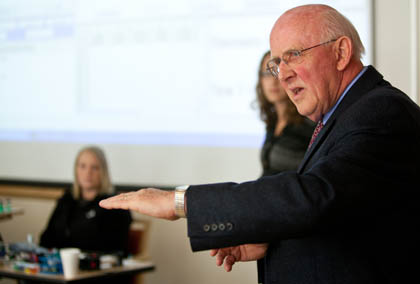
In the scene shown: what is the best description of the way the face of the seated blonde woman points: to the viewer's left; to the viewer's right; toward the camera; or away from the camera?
toward the camera

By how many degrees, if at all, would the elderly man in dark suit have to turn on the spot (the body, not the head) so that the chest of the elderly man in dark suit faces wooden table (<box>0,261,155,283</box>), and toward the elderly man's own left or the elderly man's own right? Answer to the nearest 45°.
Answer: approximately 45° to the elderly man's own right

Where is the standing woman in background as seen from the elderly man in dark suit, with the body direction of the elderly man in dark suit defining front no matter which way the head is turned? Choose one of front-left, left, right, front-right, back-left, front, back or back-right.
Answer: right

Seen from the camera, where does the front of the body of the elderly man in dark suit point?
to the viewer's left

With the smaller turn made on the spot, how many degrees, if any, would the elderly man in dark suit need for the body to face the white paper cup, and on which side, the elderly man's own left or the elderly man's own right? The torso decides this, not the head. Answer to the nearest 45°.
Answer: approximately 45° to the elderly man's own right

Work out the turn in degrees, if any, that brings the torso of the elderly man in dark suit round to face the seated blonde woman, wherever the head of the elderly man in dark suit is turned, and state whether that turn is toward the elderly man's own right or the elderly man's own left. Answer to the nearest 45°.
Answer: approximately 45° to the elderly man's own right

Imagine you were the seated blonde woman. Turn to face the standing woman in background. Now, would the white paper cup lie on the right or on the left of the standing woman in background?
right

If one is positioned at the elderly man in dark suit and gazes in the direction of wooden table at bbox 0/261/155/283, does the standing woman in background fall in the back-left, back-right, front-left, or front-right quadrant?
front-right
